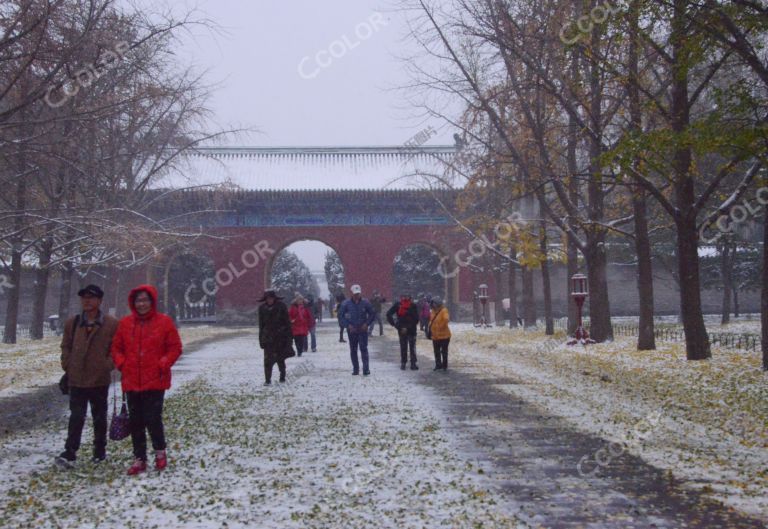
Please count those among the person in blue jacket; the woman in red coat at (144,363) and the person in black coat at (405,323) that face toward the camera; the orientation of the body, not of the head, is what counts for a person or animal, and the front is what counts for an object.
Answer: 3

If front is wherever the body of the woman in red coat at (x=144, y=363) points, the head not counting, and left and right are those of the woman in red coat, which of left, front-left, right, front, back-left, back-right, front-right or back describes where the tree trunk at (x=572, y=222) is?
back-left

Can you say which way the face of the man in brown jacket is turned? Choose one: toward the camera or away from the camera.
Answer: toward the camera

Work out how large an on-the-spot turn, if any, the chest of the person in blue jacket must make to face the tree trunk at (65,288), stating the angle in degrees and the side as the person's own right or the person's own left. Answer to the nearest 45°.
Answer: approximately 135° to the person's own right

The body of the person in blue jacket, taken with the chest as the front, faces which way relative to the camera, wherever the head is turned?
toward the camera

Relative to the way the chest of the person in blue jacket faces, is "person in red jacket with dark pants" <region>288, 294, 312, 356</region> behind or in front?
behind

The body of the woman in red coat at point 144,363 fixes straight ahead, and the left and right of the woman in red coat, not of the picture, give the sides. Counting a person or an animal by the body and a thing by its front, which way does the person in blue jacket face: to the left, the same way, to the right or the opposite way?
the same way

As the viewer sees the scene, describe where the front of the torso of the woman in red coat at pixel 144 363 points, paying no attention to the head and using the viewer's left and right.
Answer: facing the viewer

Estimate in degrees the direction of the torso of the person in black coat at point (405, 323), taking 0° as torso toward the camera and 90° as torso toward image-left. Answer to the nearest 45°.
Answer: approximately 0°

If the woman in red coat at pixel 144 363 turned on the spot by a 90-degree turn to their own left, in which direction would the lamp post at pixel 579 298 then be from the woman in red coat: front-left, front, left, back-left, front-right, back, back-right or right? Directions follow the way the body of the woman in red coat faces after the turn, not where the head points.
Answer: front-left

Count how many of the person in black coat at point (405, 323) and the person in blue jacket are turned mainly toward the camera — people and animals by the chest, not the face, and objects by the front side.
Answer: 2

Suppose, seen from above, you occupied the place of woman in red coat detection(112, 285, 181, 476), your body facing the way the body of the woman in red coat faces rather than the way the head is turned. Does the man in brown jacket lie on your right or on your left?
on your right

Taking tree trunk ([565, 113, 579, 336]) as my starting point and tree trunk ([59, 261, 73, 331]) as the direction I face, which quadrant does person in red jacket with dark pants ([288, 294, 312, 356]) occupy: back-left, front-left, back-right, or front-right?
front-left

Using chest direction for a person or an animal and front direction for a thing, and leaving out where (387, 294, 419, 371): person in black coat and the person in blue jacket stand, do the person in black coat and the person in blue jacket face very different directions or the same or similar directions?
same or similar directions

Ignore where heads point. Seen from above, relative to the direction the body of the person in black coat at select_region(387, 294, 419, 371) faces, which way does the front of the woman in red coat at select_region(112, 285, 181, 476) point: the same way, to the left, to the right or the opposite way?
the same way
